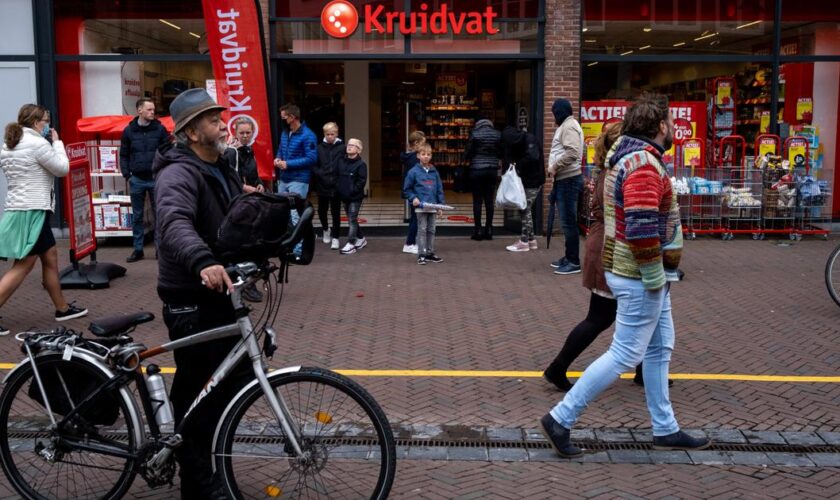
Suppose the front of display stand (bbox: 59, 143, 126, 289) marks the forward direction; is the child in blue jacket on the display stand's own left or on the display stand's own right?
on the display stand's own left

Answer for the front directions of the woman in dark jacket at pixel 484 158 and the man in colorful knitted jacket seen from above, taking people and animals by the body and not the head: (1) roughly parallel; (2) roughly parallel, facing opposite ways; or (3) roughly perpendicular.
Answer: roughly perpendicular

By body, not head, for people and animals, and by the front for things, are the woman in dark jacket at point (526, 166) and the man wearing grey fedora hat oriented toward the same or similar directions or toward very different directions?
very different directions

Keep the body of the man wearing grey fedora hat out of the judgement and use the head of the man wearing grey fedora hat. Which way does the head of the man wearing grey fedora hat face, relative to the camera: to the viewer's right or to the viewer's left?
to the viewer's right

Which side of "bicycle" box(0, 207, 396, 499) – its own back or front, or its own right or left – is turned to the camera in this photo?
right

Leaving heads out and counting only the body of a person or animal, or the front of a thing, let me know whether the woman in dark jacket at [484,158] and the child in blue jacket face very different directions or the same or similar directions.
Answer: very different directions

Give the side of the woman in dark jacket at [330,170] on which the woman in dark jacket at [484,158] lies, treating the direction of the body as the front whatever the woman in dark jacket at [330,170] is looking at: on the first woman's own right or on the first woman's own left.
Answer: on the first woman's own left

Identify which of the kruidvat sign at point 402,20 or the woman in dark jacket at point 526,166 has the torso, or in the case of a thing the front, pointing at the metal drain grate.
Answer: the kruidvat sign

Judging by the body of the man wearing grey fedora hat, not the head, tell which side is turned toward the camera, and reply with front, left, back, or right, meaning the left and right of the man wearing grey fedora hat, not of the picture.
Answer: right

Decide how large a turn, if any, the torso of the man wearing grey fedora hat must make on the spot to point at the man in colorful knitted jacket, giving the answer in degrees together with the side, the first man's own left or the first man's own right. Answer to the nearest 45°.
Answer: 0° — they already face them
